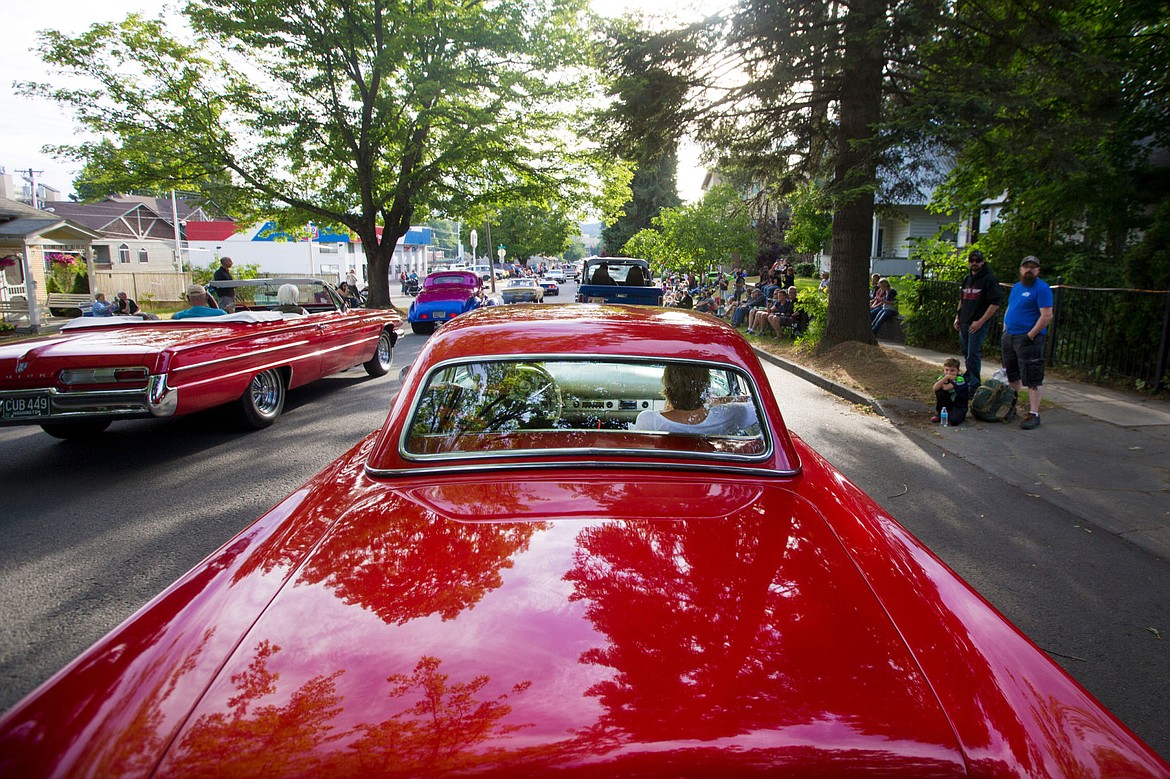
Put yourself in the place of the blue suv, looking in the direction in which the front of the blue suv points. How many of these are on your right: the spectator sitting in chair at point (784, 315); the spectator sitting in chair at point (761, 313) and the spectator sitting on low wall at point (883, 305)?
3

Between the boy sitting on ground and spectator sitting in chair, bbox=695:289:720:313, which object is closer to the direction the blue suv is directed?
the spectator sitting in chair

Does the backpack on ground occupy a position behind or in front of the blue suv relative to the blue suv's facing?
behind

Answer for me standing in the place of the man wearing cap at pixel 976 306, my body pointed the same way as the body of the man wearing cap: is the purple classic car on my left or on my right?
on my right

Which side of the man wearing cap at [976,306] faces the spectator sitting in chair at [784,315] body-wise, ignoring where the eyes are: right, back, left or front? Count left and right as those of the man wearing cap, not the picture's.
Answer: right

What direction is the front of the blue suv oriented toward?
away from the camera
